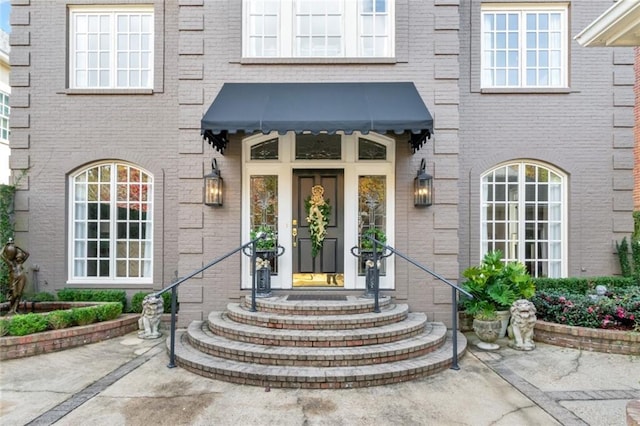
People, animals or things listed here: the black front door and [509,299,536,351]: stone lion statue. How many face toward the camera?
2

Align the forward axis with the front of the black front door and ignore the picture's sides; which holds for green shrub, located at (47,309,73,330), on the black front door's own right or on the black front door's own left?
on the black front door's own right

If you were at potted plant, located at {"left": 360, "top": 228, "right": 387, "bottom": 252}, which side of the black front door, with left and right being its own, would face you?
left

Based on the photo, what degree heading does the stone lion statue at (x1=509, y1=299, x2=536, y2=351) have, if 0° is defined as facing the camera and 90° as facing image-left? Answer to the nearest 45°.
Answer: approximately 0°

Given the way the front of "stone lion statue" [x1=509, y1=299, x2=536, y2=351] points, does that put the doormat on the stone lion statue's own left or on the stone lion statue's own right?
on the stone lion statue's own right

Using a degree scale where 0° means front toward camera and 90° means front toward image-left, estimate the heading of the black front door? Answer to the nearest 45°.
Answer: approximately 0°
